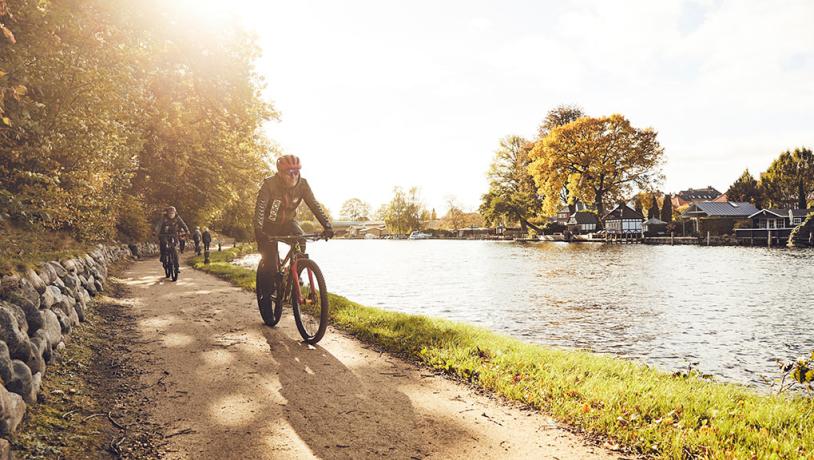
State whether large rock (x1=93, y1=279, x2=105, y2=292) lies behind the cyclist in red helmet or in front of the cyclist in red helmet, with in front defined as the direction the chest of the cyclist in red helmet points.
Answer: behind

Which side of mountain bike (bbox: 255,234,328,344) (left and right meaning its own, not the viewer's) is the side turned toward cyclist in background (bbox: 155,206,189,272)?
back

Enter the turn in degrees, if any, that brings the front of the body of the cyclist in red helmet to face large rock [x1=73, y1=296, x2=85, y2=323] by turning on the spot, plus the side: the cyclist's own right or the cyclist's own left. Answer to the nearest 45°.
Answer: approximately 135° to the cyclist's own right

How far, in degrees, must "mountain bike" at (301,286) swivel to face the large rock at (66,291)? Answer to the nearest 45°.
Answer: approximately 135° to its right

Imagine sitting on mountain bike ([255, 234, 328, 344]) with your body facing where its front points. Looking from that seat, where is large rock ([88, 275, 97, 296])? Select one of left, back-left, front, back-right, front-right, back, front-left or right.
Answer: back

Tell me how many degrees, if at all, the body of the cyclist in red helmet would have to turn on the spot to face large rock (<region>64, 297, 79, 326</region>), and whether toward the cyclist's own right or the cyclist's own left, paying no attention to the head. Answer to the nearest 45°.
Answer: approximately 135° to the cyclist's own right

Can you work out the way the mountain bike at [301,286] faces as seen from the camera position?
facing the viewer and to the right of the viewer

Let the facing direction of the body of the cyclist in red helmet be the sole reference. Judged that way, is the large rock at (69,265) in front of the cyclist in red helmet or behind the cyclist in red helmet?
behind

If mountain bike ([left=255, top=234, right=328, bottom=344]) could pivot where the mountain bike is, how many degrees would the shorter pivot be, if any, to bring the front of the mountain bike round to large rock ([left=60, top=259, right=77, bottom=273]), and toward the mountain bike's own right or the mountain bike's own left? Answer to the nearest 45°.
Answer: approximately 180°

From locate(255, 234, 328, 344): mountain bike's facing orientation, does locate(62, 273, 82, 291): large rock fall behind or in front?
behind

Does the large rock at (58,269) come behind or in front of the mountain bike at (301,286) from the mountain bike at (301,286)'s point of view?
behind
